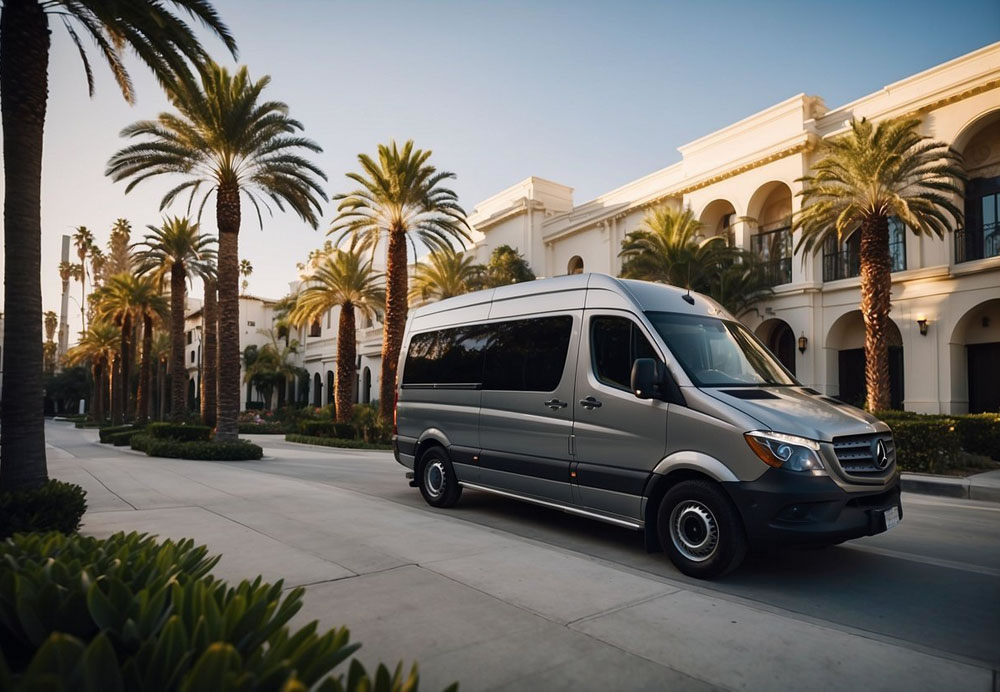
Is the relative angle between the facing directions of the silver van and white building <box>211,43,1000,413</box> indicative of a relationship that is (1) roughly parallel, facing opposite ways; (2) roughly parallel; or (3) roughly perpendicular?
roughly perpendicular

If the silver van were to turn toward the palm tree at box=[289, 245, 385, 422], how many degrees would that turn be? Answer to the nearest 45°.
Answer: approximately 180°

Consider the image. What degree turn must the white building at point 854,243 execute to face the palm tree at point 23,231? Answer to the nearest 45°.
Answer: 0° — it already faces it

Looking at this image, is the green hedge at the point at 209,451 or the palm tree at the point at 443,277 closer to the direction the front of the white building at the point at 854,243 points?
the green hedge

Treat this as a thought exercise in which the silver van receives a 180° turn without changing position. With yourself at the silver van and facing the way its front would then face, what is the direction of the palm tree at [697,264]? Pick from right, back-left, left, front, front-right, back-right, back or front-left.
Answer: front-right

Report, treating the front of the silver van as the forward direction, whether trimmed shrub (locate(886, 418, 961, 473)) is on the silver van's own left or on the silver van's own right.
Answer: on the silver van's own left

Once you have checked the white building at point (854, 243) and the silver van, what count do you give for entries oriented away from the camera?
0

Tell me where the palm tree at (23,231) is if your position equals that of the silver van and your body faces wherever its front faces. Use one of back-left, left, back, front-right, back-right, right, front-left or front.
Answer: back-right

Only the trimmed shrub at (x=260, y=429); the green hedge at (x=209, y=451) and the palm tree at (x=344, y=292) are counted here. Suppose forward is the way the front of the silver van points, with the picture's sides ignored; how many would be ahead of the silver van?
0

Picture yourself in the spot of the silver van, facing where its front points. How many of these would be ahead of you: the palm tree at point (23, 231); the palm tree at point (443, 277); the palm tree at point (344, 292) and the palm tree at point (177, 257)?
0

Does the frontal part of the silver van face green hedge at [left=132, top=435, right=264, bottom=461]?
no

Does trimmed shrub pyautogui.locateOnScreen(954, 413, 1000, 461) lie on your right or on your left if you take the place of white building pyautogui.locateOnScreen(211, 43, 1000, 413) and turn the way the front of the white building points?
on your left

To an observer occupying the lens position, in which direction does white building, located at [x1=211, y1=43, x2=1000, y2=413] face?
facing the viewer and to the left of the viewer

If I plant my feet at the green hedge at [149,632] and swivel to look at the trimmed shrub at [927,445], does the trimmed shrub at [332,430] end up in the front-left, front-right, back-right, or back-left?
front-left

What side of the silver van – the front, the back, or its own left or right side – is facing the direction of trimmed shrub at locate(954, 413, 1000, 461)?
left

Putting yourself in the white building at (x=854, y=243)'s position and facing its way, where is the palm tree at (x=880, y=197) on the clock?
The palm tree is roughly at 11 o'clock from the white building.

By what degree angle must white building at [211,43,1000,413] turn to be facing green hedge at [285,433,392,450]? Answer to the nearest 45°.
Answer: approximately 45° to its right

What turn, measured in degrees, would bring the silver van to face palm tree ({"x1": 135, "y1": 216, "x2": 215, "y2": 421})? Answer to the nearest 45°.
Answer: approximately 180°

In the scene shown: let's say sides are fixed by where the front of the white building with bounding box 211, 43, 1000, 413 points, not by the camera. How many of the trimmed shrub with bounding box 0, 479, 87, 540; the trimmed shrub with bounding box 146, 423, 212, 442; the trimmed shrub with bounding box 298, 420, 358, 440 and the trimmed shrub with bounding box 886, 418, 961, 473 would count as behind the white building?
0

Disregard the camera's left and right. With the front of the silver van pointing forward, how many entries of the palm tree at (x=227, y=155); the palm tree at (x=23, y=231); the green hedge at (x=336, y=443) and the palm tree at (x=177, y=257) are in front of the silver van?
0

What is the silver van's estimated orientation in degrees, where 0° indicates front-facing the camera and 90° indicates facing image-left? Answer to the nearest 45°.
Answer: approximately 315°
